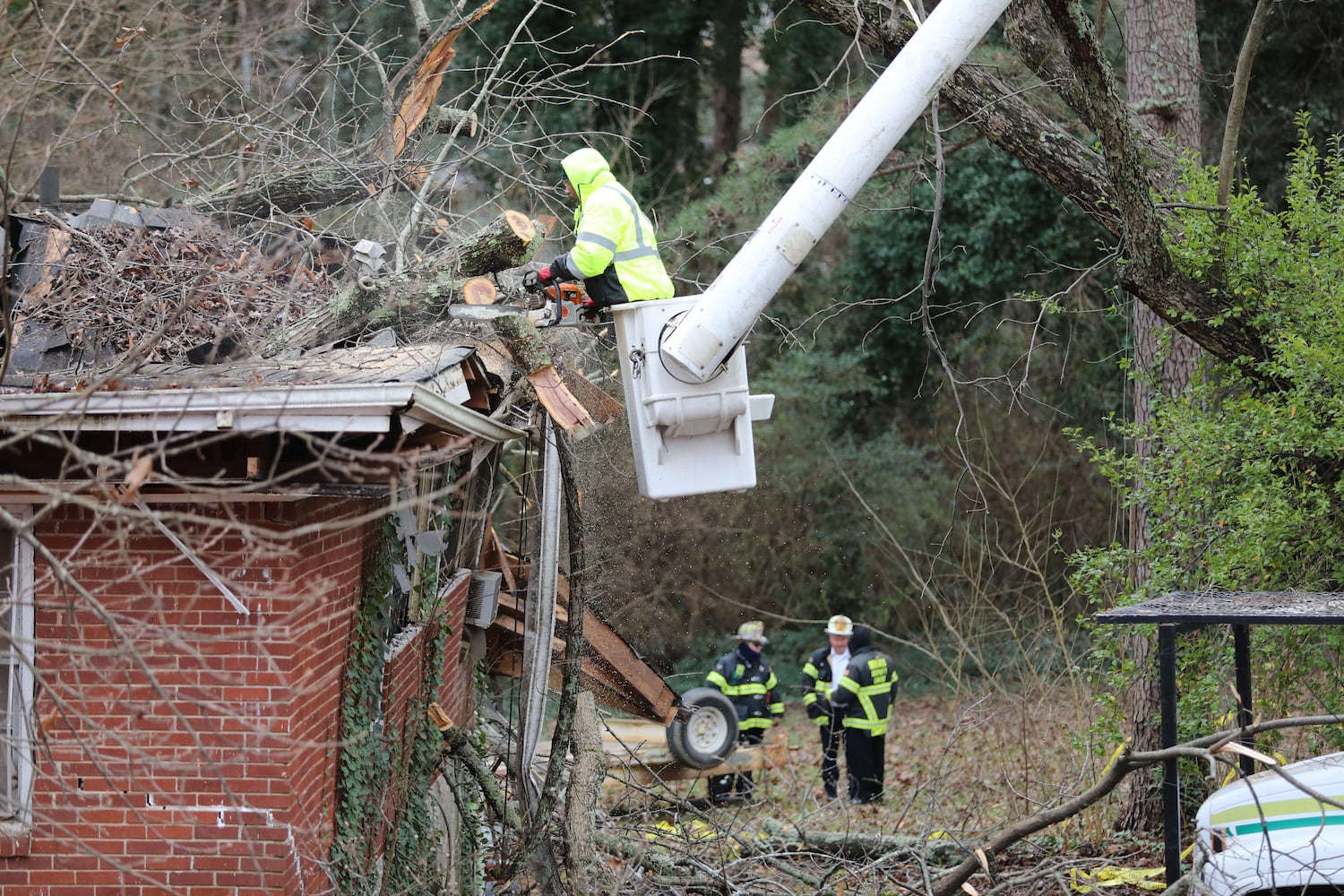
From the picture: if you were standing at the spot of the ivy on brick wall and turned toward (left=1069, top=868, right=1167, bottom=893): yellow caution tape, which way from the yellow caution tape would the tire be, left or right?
left

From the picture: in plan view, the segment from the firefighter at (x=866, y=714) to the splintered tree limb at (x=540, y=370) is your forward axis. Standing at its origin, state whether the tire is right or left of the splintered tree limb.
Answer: right

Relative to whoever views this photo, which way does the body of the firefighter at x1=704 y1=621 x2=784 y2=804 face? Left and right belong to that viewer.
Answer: facing the viewer and to the right of the viewer

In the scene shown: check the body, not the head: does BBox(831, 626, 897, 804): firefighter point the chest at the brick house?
no

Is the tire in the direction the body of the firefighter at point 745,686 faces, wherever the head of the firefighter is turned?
no

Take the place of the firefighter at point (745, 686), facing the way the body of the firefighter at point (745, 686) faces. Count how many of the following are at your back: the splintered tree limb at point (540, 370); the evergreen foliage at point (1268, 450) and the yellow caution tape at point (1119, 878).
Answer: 0

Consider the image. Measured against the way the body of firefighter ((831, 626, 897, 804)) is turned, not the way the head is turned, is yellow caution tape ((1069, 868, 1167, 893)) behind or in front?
behind

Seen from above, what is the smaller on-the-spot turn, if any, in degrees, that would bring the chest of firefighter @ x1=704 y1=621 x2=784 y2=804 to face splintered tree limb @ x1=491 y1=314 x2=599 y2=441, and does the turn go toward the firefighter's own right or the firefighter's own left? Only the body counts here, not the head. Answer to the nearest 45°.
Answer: approximately 45° to the firefighter's own right

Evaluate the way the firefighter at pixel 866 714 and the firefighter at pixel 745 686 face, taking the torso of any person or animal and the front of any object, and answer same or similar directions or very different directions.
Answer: very different directions

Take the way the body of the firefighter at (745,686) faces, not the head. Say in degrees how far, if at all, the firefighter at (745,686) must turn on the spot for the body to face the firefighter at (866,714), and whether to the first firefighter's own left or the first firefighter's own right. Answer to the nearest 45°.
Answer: approximately 45° to the first firefighter's own left

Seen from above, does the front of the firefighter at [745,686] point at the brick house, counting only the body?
no

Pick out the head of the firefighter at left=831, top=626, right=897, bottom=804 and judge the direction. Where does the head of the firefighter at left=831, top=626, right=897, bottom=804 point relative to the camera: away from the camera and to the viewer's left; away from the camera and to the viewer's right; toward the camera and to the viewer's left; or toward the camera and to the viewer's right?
away from the camera and to the viewer's left

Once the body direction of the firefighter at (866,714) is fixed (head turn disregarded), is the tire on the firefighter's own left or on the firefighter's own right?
on the firefighter's own left

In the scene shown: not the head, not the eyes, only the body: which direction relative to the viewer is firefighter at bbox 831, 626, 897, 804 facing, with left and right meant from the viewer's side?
facing away from the viewer and to the left of the viewer
